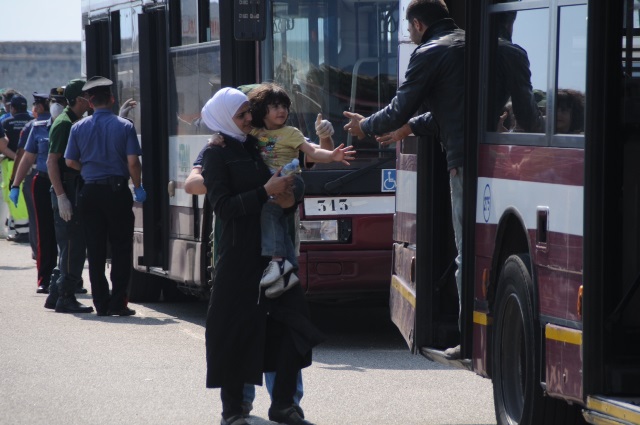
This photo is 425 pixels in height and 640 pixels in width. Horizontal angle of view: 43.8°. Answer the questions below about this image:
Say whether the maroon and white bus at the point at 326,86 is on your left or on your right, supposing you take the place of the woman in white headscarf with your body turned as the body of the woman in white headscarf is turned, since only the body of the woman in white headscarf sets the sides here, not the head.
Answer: on your left

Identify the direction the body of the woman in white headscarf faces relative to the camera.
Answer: to the viewer's right

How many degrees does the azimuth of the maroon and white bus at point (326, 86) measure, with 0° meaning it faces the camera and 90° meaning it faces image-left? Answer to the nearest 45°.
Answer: approximately 315°

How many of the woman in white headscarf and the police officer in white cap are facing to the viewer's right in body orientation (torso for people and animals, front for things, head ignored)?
1

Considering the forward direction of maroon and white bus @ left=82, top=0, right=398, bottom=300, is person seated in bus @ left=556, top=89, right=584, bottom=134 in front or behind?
in front

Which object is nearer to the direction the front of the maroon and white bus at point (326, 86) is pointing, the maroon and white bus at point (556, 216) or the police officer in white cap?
the maroon and white bus

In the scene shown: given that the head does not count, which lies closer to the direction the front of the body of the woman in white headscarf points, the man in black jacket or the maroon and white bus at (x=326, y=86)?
the man in black jacket
